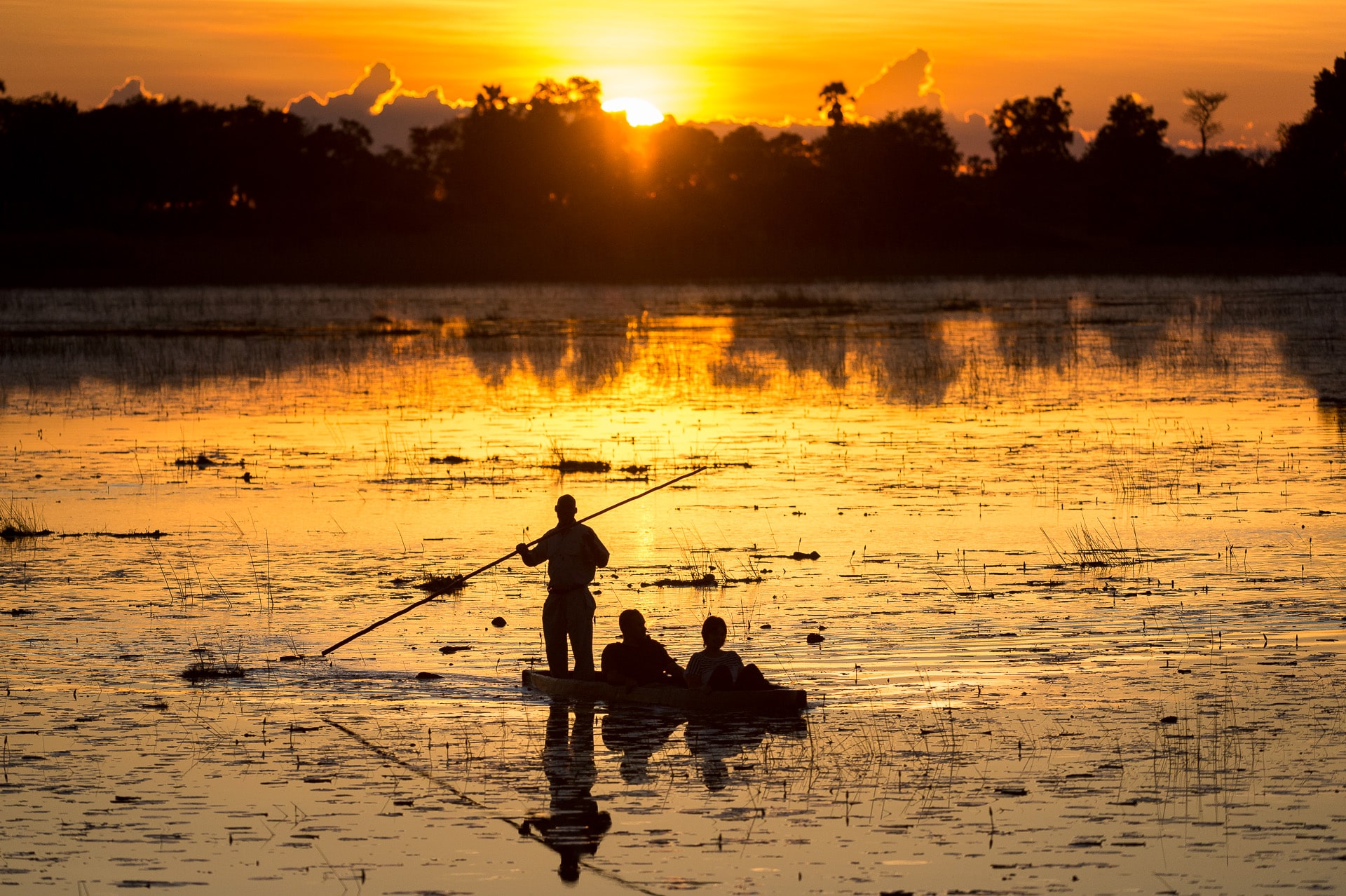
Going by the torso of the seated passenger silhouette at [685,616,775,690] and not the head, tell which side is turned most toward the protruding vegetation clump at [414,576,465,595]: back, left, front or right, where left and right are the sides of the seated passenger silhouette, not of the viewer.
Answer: back

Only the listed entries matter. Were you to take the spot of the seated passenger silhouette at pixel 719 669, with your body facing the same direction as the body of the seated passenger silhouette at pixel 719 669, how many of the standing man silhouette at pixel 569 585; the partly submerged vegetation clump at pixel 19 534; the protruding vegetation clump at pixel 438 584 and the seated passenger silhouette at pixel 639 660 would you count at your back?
4

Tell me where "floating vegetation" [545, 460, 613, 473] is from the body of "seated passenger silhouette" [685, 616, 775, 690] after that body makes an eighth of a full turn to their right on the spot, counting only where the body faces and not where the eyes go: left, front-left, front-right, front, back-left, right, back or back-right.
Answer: back

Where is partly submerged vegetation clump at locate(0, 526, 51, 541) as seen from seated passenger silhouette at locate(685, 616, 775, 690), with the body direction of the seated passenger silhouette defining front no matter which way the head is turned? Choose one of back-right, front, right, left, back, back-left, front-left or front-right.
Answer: back

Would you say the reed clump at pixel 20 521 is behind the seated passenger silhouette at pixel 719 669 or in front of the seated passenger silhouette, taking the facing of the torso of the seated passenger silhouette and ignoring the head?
behind

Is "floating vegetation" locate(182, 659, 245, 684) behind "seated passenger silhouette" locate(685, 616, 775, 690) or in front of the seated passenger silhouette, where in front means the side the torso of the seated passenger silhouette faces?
behind

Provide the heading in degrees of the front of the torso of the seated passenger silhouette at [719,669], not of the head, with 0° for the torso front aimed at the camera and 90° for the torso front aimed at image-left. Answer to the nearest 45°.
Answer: approximately 315°

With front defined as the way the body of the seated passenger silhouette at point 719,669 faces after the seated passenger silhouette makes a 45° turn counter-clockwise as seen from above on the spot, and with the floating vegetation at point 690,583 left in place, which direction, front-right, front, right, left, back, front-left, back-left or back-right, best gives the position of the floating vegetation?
left

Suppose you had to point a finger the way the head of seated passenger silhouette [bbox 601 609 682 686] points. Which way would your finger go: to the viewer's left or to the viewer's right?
to the viewer's right

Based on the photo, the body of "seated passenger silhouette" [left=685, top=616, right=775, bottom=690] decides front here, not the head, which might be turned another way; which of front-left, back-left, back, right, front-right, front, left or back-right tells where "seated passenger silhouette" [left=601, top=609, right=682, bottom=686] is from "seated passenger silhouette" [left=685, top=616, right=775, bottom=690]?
back
